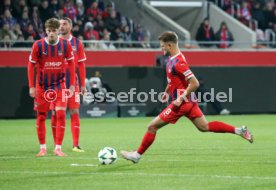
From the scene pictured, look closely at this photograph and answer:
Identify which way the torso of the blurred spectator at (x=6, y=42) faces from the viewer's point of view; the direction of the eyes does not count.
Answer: toward the camera

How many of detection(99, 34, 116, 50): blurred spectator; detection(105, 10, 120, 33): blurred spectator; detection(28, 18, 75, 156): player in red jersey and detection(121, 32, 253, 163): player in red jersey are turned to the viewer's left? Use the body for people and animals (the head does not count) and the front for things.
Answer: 1

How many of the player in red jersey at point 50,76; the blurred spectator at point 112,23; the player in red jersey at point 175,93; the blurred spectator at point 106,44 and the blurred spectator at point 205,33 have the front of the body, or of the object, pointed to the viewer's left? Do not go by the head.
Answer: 1

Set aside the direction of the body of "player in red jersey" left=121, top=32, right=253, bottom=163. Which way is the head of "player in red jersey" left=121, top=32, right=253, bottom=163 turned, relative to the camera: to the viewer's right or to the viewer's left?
to the viewer's left

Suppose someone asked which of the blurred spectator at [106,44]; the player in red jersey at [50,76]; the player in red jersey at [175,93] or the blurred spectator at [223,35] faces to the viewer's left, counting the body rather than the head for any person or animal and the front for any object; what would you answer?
the player in red jersey at [175,93]

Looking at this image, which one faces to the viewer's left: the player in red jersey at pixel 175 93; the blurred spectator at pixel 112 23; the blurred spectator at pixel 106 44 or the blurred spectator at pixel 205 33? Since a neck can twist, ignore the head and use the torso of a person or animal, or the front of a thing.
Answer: the player in red jersey

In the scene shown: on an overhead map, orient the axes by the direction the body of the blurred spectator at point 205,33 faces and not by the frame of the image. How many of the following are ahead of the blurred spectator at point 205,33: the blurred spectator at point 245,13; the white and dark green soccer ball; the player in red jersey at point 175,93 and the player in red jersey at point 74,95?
3

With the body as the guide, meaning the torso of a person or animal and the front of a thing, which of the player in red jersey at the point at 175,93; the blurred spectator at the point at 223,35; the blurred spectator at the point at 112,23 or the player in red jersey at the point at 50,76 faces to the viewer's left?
the player in red jersey at the point at 175,93

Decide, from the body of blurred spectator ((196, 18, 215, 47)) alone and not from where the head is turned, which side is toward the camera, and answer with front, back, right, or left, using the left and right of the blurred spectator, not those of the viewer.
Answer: front

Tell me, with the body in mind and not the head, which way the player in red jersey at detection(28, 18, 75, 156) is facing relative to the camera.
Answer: toward the camera

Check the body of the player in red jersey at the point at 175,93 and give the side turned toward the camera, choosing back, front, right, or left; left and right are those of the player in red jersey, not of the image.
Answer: left

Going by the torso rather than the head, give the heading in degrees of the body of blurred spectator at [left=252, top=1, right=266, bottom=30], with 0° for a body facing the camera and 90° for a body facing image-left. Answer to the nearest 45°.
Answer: approximately 45°

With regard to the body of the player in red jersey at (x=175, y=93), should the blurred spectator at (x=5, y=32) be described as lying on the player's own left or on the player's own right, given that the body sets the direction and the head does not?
on the player's own right

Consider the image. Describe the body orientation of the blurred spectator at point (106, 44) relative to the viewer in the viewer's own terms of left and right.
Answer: facing the viewer
